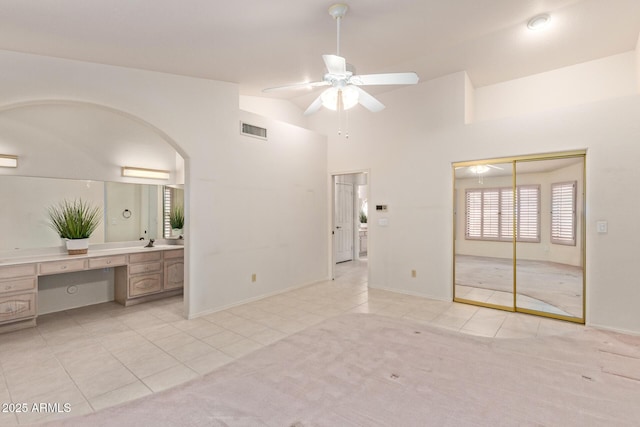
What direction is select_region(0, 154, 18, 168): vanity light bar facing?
toward the camera

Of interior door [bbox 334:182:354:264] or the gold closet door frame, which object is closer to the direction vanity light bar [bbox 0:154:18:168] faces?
the gold closet door frame

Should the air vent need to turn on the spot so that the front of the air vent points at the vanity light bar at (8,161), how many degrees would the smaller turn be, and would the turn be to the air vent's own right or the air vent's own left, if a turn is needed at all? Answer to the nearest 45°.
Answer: approximately 135° to the air vent's own right

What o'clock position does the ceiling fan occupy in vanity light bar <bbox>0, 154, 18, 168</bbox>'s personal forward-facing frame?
The ceiling fan is roughly at 11 o'clock from the vanity light bar.

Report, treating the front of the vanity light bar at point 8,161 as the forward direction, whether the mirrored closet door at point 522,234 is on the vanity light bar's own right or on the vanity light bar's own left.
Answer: on the vanity light bar's own left

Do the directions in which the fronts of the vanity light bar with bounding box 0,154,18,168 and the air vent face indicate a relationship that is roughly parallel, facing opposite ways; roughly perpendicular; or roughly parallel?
roughly parallel

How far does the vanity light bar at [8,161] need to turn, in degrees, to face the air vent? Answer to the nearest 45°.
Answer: approximately 45° to its left

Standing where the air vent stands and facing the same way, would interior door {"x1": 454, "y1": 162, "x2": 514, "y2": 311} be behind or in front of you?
in front

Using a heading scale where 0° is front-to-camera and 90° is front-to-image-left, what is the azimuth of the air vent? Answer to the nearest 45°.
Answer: approximately 315°

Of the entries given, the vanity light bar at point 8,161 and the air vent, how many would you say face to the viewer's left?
0
